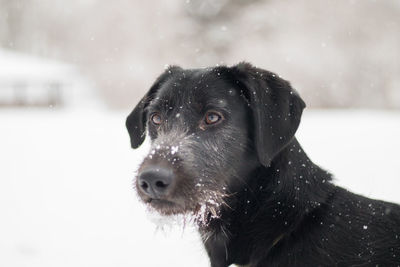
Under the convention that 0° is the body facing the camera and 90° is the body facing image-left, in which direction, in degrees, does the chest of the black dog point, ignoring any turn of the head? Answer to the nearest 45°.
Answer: approximately 45°
